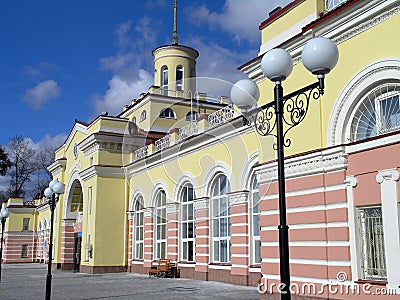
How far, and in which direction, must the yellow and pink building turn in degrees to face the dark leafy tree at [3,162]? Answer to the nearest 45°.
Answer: approximately 90° to its right

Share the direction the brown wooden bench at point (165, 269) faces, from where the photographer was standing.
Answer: facing the viewer and to the left of the viewer
